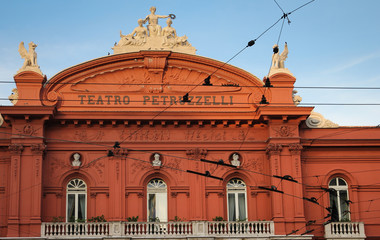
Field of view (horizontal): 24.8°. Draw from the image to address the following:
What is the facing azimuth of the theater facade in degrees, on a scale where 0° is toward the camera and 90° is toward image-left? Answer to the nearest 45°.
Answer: approximately 0°
